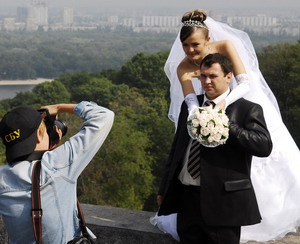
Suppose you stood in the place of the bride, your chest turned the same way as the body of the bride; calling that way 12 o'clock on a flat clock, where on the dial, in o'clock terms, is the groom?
The groom is roughly at 11 o'clock from the bride.

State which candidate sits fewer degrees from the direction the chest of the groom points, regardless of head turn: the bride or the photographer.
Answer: the photographer

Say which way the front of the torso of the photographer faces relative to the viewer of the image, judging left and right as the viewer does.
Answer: facing away from the viewer and to the right of the viewer

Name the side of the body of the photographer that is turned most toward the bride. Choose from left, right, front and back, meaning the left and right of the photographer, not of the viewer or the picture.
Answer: front

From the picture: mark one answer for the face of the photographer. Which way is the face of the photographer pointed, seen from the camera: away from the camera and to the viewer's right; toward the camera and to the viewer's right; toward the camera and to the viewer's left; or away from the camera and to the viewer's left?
away from the camera and to the viewer's right

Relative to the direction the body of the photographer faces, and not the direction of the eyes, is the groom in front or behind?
in front

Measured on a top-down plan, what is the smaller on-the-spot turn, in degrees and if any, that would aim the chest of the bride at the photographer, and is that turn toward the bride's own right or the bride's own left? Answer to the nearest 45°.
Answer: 0° — they already face them

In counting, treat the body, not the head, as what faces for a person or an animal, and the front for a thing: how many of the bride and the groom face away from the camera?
0

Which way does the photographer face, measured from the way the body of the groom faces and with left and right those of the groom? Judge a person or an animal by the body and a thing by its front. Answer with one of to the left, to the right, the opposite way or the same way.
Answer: the opposite way

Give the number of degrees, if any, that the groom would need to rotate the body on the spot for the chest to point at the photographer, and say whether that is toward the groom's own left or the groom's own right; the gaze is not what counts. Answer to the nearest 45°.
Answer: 0° — they already face them

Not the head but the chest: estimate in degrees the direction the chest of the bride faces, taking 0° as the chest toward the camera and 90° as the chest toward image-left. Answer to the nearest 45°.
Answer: approximately 45°

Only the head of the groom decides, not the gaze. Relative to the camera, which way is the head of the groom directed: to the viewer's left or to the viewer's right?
to the viewer's left
